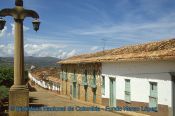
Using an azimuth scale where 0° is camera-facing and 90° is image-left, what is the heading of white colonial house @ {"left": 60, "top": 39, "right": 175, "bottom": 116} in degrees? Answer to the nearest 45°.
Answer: approximately 45°

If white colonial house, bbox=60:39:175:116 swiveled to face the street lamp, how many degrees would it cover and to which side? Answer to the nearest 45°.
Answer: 0° — it already faces it
